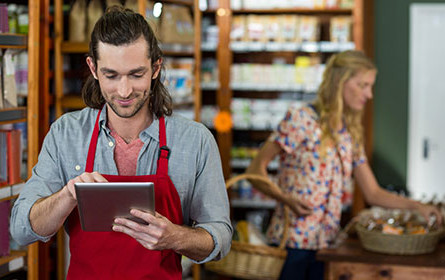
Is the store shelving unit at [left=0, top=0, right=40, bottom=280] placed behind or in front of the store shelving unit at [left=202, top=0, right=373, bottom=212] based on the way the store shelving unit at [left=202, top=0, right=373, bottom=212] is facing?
in front

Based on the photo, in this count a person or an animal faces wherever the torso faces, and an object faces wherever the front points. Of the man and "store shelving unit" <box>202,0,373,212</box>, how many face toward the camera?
2

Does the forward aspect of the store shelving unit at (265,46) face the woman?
yes

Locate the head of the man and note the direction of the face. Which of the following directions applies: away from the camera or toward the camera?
toward the camera

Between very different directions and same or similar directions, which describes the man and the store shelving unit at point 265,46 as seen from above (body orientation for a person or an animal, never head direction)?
same or similar directions

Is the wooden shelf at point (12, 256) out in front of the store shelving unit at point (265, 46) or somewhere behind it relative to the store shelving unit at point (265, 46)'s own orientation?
in front

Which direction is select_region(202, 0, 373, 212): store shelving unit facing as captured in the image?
toward the camera

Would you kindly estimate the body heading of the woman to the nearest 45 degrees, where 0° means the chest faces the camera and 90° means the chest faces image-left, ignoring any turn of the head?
approximately 315°

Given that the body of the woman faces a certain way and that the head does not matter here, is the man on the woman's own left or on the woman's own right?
on the woman's own right

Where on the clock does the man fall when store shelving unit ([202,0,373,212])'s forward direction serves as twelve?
The man is roughly at 12 o'clock from the store shelving unit.

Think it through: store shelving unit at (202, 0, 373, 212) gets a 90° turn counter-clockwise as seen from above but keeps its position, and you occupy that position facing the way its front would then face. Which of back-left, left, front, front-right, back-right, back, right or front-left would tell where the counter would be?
right

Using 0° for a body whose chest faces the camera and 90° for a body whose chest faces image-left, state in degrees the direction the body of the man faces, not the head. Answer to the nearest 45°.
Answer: approximately 0°

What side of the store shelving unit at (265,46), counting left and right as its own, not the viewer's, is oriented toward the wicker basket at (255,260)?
front

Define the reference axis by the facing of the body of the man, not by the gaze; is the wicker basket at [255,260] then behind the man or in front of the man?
behind

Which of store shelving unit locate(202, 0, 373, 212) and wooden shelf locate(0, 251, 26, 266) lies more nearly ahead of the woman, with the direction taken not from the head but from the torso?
the wooden shelf
